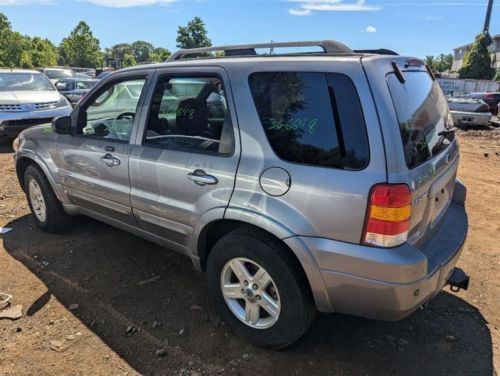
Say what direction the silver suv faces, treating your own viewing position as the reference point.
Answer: facing away from the viewer and to the left of the viewer

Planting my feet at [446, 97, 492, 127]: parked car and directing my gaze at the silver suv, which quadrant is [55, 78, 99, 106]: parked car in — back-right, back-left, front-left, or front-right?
front-right

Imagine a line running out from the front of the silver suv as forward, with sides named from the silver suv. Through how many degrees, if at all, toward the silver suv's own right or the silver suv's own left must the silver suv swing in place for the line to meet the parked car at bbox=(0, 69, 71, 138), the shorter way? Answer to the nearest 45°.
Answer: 0° — it already faces it

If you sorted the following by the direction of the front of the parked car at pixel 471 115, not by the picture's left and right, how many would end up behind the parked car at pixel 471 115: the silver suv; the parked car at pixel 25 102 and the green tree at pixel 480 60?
1

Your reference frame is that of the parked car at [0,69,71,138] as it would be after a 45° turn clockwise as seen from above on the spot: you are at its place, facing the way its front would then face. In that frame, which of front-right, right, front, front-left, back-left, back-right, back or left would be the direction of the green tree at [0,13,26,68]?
back

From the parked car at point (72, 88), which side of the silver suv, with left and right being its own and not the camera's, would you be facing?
front

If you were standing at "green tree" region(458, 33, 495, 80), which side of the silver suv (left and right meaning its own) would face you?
right

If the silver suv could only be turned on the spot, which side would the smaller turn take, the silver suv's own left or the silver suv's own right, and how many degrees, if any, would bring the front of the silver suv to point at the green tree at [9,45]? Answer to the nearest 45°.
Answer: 0° — it already faces it

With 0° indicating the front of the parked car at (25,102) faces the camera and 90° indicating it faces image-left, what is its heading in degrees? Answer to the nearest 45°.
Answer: approximately 315°
